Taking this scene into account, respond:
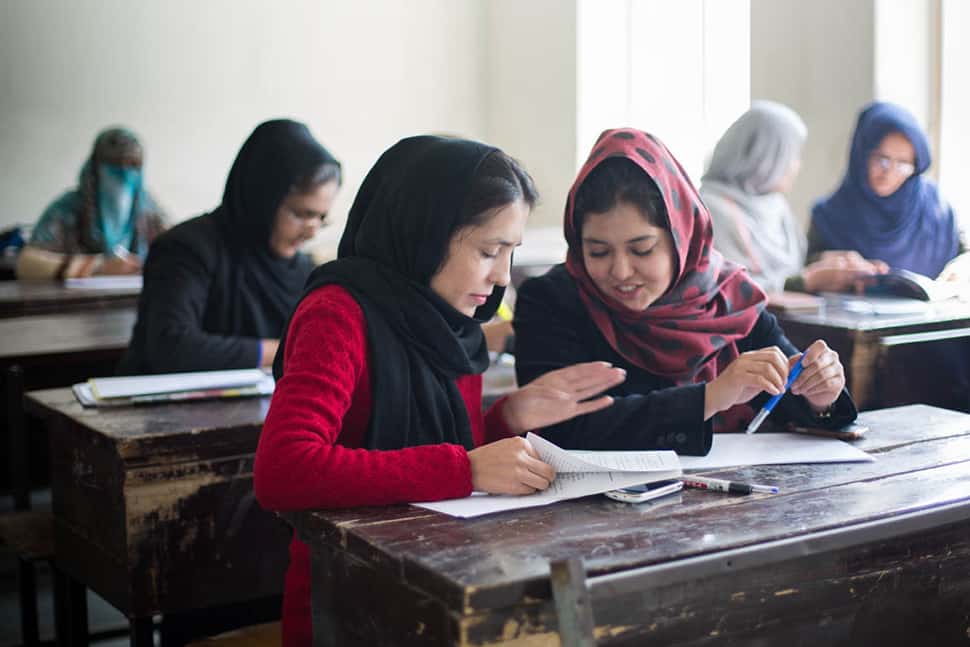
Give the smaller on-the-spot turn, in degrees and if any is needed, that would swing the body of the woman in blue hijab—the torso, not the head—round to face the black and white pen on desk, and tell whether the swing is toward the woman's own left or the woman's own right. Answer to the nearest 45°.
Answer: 0° — they already face it

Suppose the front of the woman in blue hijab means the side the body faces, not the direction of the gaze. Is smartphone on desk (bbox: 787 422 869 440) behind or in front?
in front

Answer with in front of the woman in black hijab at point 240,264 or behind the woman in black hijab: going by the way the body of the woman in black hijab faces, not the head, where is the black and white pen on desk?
in front

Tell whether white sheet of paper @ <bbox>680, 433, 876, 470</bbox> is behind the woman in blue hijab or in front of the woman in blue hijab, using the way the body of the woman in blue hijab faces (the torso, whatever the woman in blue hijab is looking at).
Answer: in front

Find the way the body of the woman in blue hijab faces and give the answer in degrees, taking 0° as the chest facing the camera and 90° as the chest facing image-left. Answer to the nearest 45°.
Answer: approximately 0°

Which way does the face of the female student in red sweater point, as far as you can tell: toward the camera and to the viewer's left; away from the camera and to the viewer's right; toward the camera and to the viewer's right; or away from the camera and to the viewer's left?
toward the camera and to the viewer's right

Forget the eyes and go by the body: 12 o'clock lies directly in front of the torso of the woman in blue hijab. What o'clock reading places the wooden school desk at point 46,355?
The wooden school desk is roughly at 2 o'clock from the woman in blue hijab.

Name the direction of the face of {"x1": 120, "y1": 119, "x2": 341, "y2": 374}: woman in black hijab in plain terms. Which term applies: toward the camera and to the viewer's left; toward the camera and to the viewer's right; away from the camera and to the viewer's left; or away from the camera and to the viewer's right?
toward the camera and to the viewer's right
